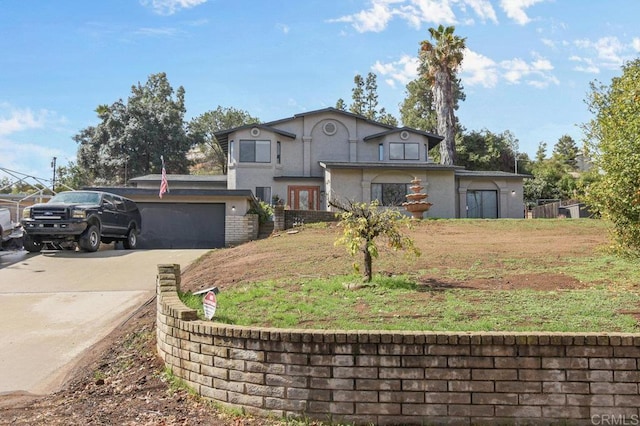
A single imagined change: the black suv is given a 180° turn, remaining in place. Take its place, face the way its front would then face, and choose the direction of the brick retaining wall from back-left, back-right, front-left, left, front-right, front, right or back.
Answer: back-right

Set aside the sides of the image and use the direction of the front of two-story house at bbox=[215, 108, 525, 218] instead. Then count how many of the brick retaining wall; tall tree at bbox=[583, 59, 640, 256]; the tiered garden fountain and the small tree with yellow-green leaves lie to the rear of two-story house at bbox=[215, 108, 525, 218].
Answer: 0

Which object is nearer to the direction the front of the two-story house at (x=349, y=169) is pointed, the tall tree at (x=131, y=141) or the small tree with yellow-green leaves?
the small tree with yellow-green leaves

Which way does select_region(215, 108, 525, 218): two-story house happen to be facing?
toward the camera

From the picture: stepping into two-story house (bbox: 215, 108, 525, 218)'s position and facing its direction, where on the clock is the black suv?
The black suv is roughly at 1 o'clock from the two-story house.

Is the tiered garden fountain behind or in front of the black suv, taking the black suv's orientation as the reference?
behind

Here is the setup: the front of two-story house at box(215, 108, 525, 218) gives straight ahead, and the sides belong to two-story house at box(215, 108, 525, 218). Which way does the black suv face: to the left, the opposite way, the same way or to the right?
the same way

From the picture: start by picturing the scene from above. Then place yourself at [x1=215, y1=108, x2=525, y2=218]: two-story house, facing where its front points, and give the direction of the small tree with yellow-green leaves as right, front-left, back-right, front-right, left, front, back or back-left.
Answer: front

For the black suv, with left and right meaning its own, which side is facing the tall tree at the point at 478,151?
back

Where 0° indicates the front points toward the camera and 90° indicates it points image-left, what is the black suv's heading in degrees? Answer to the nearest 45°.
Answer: approximately 45°

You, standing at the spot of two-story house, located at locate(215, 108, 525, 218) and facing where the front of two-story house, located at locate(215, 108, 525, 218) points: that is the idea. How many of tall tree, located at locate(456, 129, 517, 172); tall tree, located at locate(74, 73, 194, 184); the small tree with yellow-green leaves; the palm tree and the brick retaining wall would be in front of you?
2

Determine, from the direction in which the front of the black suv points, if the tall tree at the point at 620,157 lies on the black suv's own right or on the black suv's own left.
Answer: on the black suv's own left

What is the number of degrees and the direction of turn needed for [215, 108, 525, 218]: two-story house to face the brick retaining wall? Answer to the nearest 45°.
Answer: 0° — it already faces it

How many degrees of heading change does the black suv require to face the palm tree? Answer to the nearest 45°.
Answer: approximately 180°

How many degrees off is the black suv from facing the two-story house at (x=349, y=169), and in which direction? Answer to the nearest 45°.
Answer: approximately 180°

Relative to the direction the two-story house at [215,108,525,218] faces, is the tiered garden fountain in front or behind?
in front

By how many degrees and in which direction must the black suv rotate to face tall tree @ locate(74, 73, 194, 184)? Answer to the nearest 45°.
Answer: approximately 135° to its right

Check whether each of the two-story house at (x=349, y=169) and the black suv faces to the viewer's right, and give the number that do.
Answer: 0

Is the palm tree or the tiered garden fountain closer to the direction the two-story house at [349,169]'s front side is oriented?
the tiered garden fountain

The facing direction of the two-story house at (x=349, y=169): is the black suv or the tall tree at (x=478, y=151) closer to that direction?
the black suv
